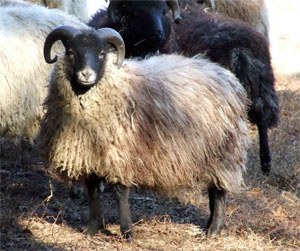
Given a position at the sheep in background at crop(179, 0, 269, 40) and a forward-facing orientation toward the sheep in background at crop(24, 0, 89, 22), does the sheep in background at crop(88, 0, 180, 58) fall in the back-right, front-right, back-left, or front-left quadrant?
front-left

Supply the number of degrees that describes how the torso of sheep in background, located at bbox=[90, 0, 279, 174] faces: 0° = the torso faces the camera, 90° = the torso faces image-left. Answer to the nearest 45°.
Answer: approximately 90°

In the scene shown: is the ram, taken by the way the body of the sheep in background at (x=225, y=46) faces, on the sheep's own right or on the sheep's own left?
on the sheep's own left

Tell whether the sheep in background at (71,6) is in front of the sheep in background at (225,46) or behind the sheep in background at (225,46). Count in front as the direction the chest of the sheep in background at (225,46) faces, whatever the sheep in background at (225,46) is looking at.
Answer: in front

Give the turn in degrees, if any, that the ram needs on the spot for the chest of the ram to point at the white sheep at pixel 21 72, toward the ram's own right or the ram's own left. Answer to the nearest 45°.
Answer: approximately 90° to the ram's own right
